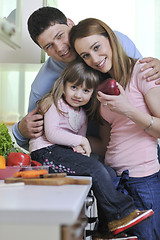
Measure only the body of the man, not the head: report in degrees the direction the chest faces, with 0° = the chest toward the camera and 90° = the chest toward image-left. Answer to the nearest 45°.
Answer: approximately 0°

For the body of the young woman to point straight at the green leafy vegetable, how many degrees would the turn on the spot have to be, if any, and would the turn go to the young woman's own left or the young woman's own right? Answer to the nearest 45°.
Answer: approximately 45° to the young woman's own right

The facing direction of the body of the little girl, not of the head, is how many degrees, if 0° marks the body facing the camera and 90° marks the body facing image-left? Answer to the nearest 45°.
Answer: approximately 315°

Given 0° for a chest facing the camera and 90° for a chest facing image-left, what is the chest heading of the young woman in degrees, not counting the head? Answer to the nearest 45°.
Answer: approximately 45°
